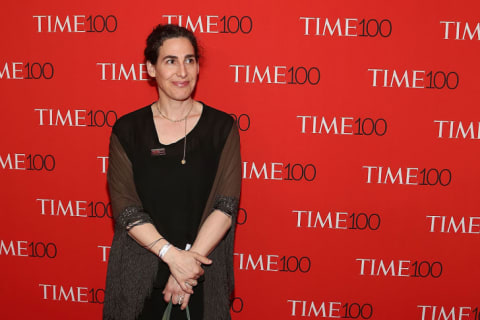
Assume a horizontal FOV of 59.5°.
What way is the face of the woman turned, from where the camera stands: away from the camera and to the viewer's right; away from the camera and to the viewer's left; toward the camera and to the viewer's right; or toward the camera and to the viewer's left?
toward the camera and to the viewer's right

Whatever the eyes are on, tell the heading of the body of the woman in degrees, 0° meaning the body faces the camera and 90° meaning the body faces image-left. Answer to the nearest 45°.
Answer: approximately 0°
